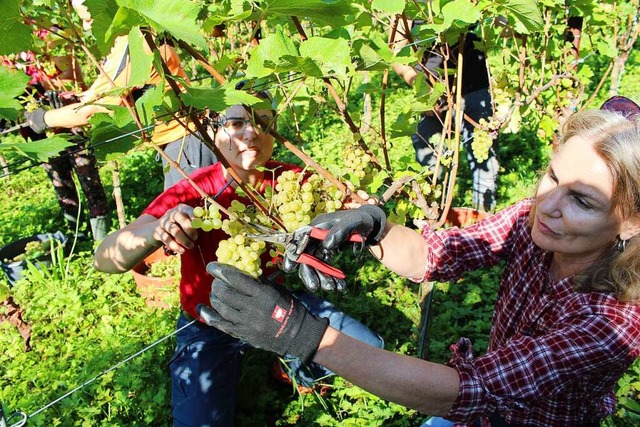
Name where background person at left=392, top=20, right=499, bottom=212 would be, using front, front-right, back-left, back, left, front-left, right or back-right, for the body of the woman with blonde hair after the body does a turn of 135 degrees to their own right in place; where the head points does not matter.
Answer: front

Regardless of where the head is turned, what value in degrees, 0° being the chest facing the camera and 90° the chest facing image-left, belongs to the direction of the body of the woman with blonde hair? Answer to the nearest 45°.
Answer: approximately 45°

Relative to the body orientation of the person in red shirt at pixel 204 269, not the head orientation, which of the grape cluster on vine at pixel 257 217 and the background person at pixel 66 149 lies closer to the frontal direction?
the grape cluster on vine

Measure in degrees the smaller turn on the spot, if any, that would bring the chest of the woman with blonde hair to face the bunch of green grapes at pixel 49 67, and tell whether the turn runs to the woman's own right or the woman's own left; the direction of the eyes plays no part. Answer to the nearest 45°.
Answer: approximately 90° to the woman's own right

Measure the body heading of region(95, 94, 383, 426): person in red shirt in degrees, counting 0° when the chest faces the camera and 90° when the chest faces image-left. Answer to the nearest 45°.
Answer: approximately 315°
